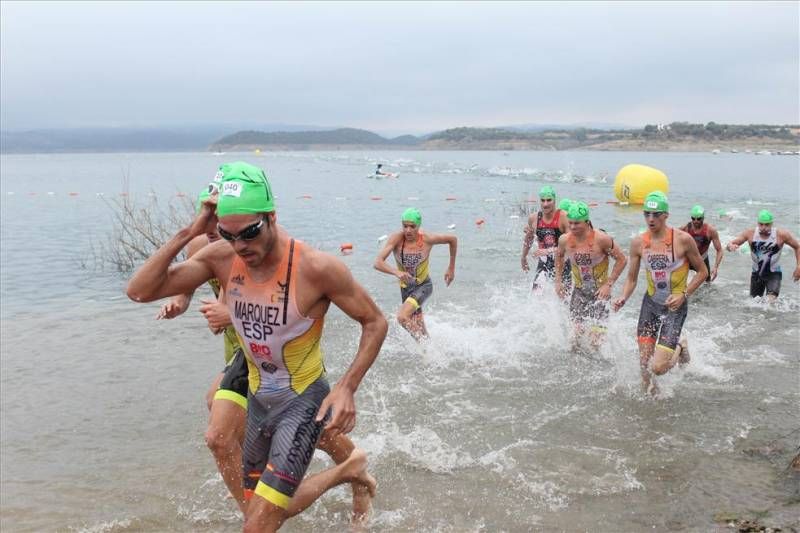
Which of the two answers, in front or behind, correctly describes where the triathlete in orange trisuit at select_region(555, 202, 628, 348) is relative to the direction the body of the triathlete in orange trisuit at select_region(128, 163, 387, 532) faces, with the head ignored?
behind

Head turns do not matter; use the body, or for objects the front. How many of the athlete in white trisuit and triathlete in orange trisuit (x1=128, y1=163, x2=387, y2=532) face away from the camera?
0

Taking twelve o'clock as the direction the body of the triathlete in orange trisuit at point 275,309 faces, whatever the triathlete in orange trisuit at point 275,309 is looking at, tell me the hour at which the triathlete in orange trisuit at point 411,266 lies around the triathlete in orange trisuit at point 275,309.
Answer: the triathlete in orange trisuit at point 411,266 is roughly at 5 o'clock from the triathlete in orange trisuit at point 275,309.

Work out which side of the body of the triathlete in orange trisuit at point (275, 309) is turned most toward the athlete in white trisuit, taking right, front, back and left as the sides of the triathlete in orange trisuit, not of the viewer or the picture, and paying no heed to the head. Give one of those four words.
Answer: back

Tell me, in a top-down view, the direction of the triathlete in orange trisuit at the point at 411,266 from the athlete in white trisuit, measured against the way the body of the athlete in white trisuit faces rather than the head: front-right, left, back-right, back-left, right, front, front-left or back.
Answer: front-right

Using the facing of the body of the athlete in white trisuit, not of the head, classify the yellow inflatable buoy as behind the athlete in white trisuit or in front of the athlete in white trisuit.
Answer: behind

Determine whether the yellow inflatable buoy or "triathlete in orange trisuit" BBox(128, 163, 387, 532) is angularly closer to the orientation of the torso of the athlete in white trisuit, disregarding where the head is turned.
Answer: the triathlete in orange trisuit

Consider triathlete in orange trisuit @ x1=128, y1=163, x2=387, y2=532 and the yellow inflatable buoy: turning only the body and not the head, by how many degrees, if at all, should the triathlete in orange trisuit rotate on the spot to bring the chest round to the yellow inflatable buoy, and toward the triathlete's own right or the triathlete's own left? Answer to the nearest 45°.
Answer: approximately 180°

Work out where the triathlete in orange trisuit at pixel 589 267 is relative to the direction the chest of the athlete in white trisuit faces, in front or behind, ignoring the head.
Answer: in front
